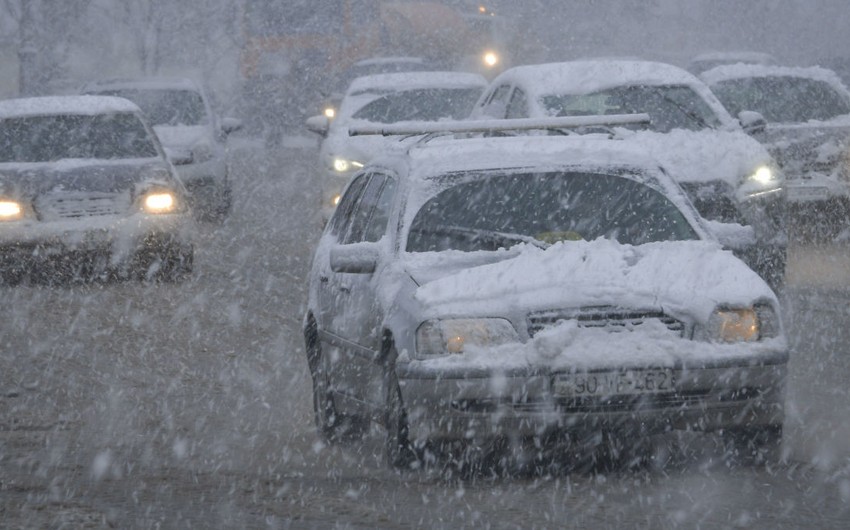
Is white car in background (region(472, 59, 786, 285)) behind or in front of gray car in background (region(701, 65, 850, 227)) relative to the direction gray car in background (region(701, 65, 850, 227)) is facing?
in front

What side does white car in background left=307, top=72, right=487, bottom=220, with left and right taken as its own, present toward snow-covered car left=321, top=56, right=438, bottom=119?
back

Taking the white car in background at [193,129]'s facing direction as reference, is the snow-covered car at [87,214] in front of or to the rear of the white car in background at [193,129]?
in front

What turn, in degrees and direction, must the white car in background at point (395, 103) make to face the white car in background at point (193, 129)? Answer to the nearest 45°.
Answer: approximately 135° to its right

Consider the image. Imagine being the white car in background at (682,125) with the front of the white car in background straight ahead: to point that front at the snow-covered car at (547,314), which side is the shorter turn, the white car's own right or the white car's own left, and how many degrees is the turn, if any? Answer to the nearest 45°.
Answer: approximately 45° to the white car's own right

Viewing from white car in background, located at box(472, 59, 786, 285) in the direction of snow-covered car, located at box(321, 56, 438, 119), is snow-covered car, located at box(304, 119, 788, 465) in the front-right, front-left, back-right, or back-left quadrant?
back-left

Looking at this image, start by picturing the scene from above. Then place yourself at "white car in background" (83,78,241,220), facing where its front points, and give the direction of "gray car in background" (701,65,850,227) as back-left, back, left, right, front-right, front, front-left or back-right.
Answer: front-left

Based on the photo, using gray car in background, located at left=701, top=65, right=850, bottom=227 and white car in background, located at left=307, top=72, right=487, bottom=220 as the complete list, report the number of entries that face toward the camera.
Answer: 2
